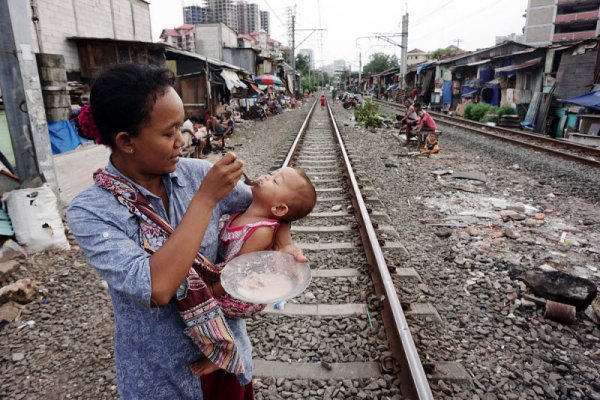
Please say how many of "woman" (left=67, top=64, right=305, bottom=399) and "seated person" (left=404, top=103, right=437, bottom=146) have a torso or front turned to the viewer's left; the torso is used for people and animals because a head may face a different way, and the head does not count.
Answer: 1

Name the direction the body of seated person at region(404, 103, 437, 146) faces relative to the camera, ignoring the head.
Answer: to the viewer's left

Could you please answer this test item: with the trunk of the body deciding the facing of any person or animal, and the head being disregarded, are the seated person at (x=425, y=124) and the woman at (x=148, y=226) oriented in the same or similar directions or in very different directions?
very different directions

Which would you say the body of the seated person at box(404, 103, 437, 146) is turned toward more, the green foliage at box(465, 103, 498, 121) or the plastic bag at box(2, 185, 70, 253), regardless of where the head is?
the plastic bag

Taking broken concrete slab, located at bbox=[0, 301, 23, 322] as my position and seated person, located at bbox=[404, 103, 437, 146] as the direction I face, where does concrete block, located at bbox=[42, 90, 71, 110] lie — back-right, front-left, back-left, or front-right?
front-left

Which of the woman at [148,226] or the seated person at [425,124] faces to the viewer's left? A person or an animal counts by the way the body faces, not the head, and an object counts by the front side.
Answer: the seated person

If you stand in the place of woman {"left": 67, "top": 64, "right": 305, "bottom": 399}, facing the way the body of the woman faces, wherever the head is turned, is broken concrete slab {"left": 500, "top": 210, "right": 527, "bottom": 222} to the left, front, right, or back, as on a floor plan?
left

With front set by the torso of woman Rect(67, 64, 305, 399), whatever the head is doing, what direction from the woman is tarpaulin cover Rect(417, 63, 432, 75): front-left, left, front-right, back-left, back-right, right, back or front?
left

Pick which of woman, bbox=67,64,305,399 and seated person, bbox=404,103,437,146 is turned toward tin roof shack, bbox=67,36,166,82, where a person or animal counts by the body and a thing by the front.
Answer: the seated person
